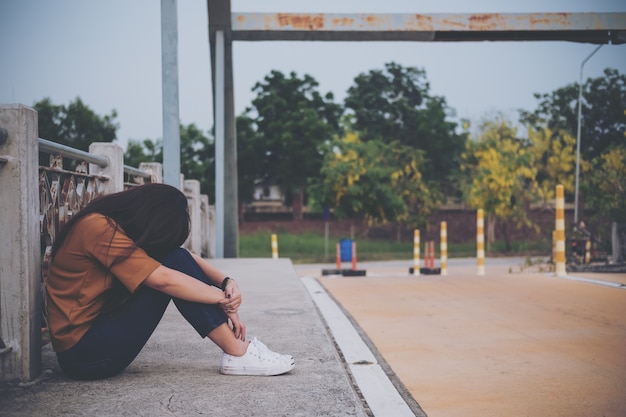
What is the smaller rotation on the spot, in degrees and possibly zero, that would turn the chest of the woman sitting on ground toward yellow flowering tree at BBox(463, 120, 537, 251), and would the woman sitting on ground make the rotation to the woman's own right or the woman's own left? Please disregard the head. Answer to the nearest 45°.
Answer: approximately 45° to the woman's own left

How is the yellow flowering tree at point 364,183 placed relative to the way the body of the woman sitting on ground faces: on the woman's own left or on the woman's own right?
on the woman's own left

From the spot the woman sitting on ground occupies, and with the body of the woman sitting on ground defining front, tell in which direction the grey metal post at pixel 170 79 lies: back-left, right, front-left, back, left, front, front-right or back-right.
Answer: left

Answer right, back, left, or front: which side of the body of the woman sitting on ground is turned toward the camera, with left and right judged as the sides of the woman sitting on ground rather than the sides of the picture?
right

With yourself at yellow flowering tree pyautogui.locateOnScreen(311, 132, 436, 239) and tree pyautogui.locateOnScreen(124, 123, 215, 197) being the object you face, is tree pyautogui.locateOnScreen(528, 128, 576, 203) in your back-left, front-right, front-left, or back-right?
back-right

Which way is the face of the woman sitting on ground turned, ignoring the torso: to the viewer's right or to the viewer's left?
to the viewer's right

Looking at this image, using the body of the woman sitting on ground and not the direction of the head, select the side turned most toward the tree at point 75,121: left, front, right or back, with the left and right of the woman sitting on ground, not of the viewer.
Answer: left

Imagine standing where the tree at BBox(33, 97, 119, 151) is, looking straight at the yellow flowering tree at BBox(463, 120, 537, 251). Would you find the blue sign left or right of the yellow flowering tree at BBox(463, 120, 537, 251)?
right
